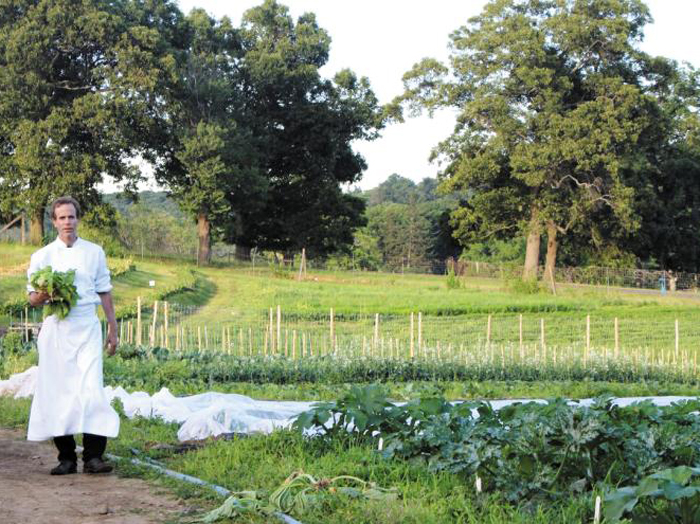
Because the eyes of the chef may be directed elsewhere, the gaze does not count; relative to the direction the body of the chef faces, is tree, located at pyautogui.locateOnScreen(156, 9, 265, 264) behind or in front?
behind

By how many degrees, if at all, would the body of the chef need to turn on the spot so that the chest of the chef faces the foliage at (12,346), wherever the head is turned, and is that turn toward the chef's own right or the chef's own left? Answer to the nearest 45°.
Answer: approximately 180°

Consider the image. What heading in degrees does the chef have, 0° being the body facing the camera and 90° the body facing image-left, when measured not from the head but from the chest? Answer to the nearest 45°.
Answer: approximately 0°

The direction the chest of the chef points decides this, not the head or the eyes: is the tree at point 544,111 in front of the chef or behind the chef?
behind

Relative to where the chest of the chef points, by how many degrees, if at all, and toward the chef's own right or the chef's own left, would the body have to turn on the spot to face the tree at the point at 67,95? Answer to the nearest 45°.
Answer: approximately 180°
